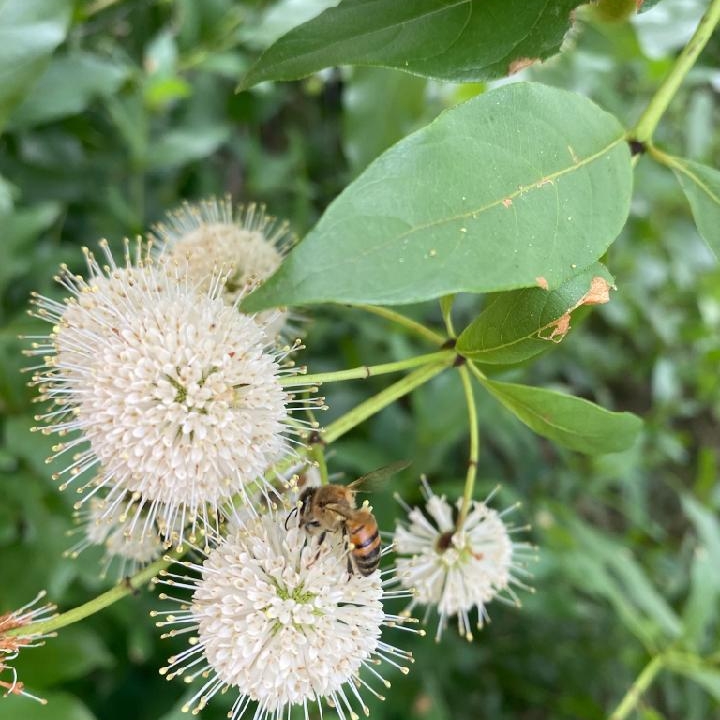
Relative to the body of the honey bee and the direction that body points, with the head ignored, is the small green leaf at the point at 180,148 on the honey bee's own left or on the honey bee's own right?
on the honey bee's own right

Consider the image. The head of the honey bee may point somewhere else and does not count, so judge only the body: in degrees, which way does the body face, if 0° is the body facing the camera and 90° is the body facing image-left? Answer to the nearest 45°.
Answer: approximately 90°
